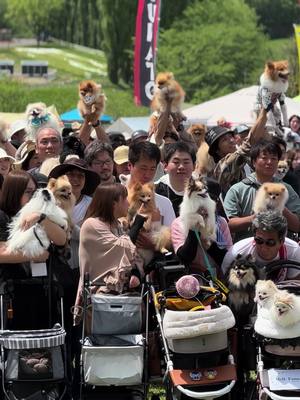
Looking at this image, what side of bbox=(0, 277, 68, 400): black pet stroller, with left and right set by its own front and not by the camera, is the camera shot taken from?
front

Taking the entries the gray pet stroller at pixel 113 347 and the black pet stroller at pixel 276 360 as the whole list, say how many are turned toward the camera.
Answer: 2

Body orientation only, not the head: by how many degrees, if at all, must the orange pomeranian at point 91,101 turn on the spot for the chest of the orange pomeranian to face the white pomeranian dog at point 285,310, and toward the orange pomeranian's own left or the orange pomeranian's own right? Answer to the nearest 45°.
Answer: approximately 45° to the orange pomeranian's own left

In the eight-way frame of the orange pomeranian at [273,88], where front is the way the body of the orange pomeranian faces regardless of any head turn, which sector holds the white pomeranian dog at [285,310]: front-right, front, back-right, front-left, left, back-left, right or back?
front-right

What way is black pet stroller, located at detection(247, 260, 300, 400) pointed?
toward the camera

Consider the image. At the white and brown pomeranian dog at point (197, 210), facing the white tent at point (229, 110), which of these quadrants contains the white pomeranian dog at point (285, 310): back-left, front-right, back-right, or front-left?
back-right

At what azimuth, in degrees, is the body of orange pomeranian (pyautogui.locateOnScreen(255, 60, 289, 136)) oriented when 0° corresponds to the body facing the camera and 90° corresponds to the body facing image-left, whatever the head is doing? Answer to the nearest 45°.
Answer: approximately 315°

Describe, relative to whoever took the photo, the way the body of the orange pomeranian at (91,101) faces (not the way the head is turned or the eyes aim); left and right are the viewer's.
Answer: facing the viewer and to the left of the viewer
